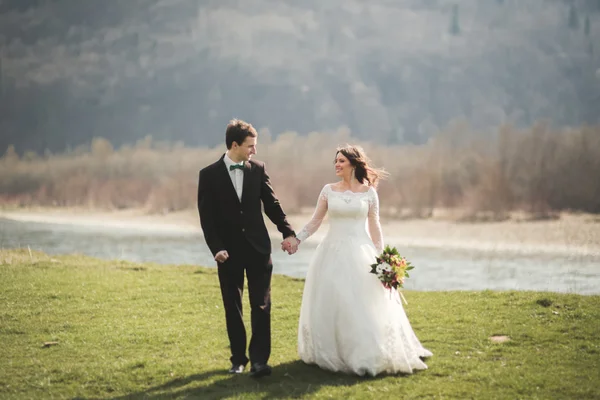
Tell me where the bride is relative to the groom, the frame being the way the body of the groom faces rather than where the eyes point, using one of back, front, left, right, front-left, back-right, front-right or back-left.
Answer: left

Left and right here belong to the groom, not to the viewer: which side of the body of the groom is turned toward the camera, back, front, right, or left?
front

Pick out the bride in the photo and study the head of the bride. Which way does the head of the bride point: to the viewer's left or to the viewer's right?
to the viewer's left
